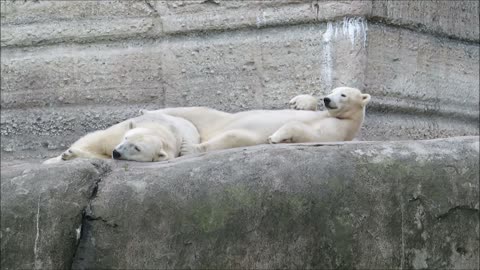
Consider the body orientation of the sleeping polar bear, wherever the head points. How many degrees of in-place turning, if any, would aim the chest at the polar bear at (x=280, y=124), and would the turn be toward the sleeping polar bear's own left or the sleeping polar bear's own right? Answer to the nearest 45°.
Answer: approximately 135° to the sleeping polar bear's own left

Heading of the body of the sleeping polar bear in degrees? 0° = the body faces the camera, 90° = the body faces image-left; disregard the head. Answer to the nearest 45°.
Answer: approximately 45°
